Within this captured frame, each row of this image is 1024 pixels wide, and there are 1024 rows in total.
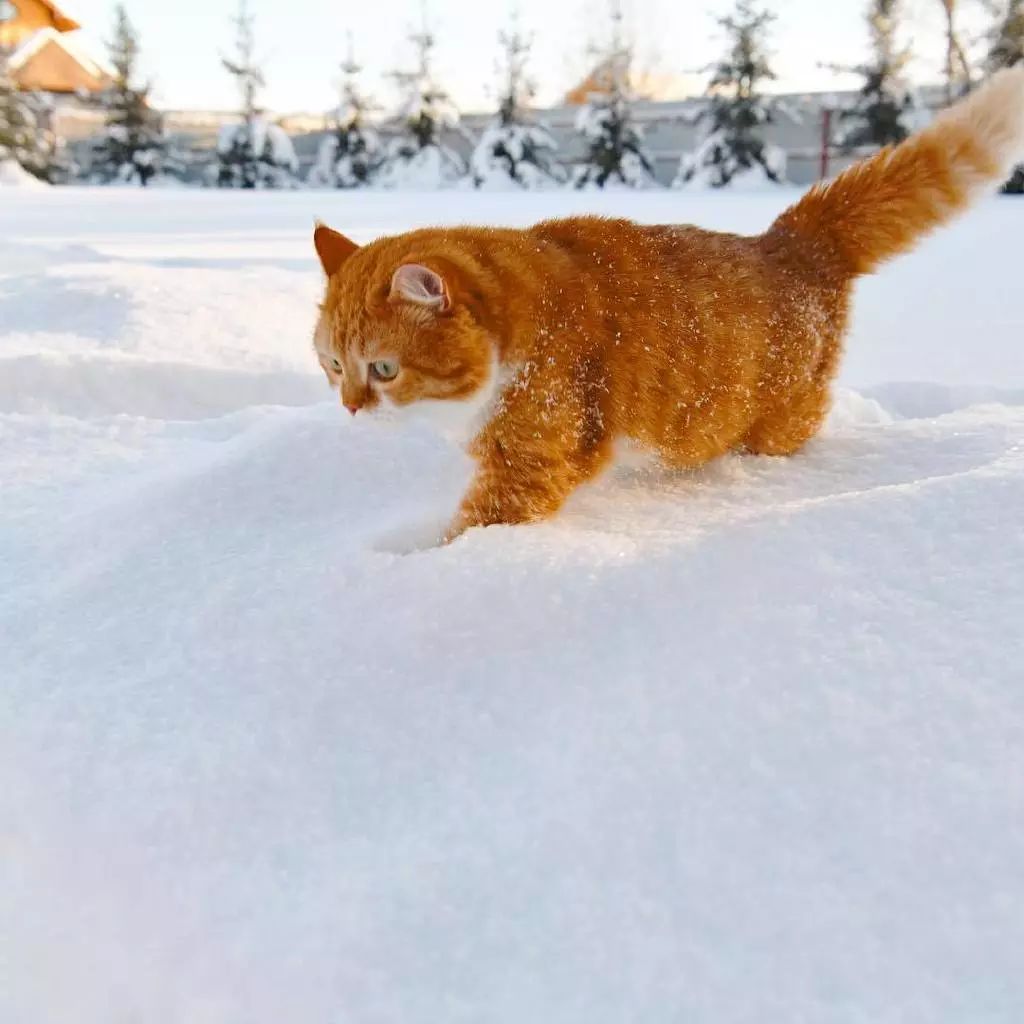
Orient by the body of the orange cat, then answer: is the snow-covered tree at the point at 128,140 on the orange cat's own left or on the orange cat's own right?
on the orange cat's own right

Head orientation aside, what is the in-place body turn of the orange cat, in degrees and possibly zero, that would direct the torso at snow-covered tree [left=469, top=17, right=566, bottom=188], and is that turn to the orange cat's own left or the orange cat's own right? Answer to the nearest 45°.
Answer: approximately 90° to the orange cat's own right

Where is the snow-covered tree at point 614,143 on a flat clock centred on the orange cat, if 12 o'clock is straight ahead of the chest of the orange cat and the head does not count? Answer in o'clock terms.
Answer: The snow-covered tree is roughly at 3 o'clock from the orange cat.

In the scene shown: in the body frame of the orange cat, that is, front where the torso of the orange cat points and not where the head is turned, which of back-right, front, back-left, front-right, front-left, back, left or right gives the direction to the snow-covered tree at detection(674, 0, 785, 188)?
right

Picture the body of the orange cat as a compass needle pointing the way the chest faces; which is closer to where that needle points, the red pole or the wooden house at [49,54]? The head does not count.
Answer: the wooden house

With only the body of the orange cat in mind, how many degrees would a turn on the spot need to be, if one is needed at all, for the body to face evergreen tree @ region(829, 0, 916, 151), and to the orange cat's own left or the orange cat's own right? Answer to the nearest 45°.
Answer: approximately 90° to the orange cat's own right

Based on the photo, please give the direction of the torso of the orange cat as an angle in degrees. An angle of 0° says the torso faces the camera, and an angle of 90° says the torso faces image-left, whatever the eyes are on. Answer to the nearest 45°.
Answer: approximately 90°

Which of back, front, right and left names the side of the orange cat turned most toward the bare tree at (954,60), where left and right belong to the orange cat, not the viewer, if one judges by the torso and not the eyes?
right
